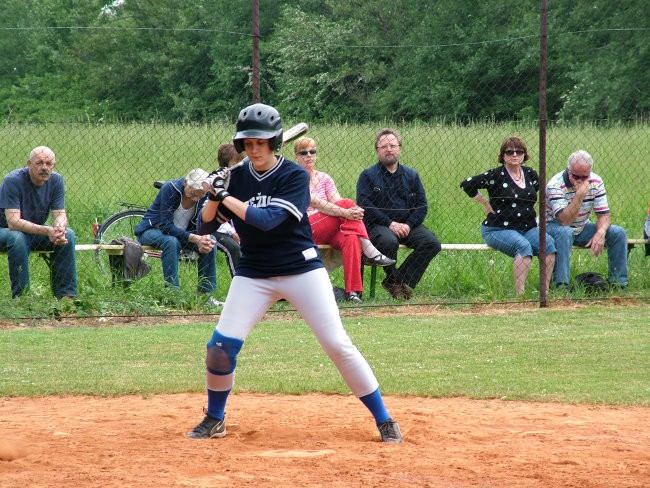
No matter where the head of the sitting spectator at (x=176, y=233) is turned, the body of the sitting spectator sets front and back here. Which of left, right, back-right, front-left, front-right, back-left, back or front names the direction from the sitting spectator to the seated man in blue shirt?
back-right

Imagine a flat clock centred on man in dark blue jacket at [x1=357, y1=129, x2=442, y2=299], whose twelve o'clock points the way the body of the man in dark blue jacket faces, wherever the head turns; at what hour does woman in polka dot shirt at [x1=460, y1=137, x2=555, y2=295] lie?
The woman in polka dot shirt is roughly at 9 o'clock from the man in dark blue jacket.

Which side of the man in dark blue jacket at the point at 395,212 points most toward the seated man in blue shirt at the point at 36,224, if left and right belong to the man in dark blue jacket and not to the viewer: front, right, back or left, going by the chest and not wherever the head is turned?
right

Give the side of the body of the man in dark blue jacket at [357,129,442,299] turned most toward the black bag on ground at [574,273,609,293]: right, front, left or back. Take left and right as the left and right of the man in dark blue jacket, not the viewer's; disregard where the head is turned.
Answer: left

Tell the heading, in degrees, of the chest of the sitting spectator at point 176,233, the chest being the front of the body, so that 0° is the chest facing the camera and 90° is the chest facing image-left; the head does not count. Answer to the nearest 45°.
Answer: approximately 315°
